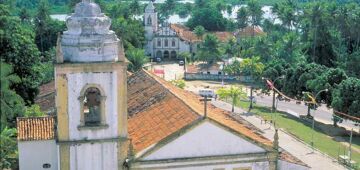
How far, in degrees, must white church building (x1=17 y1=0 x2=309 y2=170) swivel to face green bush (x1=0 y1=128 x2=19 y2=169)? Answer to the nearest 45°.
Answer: approximately 135° to its right

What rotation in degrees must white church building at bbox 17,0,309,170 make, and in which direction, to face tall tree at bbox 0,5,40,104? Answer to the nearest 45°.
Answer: approximately 135° to its right

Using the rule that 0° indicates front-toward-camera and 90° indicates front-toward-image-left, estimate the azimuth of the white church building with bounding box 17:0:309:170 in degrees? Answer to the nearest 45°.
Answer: approximately 0°
